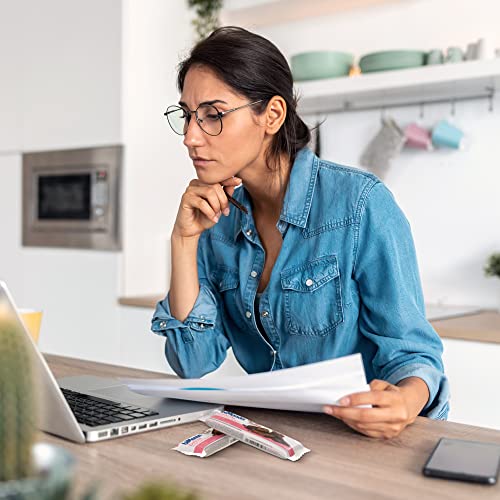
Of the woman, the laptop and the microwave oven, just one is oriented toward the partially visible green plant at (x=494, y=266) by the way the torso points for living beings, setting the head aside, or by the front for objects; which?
the laptop

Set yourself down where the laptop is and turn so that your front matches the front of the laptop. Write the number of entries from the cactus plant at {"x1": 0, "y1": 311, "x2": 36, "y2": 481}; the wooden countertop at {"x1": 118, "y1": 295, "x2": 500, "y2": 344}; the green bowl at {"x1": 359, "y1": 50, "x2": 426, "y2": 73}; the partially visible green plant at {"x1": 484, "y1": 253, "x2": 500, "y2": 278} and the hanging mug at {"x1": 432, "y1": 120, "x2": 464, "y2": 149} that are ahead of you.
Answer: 4

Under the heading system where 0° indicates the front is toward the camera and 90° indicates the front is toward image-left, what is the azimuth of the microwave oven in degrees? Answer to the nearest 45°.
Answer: approximately 45°

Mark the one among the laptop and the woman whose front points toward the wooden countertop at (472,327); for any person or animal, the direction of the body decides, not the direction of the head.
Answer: the laptop

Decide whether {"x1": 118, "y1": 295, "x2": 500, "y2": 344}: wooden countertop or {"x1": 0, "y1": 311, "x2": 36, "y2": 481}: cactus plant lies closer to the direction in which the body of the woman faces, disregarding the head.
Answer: the cactus plant

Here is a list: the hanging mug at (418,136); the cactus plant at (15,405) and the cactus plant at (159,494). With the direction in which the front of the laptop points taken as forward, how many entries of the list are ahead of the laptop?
1

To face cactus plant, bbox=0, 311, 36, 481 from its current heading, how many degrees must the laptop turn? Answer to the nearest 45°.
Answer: approximately 135° to its right

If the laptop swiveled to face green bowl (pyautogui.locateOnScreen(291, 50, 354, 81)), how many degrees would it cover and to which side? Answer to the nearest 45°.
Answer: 0° — it already faces it

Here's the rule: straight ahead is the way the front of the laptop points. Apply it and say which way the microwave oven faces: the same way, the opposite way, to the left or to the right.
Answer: the opposite way

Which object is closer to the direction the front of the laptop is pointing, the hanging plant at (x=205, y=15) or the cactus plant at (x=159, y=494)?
the hanging plant

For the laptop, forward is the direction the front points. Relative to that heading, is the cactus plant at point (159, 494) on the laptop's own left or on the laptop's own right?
on the laptop's own right

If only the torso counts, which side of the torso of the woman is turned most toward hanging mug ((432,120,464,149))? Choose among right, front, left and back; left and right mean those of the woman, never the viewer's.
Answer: back

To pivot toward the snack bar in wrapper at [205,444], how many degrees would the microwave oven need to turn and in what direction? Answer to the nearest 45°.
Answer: approximately 45° to its left

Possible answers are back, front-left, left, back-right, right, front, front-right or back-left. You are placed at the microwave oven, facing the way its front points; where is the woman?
front-left

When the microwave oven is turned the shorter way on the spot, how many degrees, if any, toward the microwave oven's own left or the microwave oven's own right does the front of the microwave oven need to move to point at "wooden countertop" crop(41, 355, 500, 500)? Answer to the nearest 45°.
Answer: approximately 45° to the microwave oven's own left

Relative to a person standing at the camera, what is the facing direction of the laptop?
facing away from the viewer and to the right of the viewer
